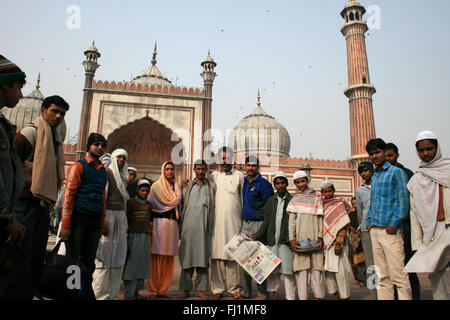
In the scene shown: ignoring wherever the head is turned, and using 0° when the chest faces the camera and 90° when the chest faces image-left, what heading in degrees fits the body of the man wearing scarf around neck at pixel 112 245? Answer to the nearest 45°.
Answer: approximately 315°

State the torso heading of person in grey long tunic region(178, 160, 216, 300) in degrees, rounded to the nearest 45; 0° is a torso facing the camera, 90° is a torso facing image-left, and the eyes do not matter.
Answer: approximately 0°

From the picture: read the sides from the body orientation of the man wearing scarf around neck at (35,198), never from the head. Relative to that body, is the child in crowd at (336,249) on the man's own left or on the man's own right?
on the man's own left

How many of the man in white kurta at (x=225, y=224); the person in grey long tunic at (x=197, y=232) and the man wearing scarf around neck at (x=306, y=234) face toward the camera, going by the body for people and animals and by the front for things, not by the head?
3

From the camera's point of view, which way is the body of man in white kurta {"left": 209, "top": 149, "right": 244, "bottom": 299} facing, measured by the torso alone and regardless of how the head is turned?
toward the camera

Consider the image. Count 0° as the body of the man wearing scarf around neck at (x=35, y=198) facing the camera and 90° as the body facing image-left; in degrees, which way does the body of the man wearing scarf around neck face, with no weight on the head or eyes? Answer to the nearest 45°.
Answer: approximately 315°

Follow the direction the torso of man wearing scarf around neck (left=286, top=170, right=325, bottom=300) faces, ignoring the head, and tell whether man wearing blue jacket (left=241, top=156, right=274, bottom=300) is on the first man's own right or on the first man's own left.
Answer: on the first man's own right

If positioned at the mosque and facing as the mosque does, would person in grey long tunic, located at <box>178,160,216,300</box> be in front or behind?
in front

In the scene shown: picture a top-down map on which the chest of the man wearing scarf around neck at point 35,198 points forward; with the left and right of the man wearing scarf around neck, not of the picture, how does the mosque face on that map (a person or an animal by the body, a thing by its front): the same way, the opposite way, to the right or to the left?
to the right

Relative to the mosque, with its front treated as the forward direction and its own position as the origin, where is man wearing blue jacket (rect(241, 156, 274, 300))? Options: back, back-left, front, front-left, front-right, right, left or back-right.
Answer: front

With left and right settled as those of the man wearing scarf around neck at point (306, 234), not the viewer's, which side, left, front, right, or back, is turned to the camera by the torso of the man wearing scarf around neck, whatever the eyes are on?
front

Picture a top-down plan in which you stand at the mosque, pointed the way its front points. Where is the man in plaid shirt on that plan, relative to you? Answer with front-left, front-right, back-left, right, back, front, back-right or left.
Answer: front

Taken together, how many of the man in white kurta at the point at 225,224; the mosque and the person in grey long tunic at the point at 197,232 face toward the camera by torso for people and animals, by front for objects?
3

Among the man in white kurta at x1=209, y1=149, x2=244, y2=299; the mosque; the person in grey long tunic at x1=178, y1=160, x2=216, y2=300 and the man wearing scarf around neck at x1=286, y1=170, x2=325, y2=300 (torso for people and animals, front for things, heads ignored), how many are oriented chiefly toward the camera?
4
